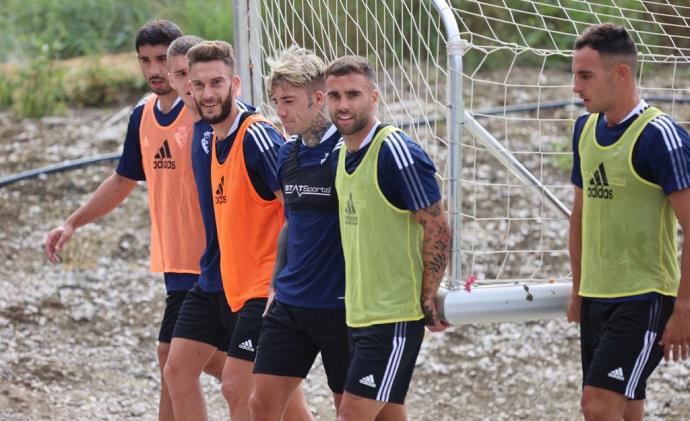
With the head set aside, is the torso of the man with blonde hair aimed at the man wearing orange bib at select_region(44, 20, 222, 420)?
no

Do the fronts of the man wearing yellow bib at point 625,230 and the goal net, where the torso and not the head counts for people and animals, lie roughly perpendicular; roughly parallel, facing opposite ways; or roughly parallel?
roughly perpendicular

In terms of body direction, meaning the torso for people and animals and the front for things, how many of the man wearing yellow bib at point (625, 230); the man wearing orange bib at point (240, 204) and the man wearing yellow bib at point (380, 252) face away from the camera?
0

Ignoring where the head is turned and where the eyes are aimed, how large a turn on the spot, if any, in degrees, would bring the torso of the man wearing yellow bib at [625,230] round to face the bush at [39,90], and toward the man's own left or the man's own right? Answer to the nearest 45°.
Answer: approximately 90° to the man's own right

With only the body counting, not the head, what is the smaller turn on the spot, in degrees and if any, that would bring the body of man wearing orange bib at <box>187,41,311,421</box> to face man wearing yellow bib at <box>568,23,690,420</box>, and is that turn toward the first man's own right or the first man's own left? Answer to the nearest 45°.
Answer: approximately 90° to the first man's own left

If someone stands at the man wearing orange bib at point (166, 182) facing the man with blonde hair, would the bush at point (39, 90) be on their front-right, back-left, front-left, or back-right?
back-left

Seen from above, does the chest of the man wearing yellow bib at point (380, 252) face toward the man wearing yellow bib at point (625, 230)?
no

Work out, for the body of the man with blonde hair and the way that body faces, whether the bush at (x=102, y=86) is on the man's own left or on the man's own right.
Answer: on the man's own right

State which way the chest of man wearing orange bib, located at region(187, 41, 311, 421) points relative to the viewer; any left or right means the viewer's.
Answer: facing the viewer and to the left of the viewer

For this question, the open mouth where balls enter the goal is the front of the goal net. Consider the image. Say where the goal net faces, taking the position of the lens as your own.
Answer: facing away from the viewer and to the left of the viewer

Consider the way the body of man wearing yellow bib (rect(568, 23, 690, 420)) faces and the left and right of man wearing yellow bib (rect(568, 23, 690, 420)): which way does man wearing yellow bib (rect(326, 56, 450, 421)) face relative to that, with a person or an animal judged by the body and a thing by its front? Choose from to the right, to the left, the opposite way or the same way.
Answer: the same way

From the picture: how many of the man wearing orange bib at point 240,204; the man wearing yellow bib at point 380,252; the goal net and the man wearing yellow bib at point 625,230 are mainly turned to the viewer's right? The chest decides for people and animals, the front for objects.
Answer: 0

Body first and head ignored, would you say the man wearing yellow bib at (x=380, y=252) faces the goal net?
no

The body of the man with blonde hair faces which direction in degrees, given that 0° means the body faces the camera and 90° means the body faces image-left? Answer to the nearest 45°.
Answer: approximately 45°

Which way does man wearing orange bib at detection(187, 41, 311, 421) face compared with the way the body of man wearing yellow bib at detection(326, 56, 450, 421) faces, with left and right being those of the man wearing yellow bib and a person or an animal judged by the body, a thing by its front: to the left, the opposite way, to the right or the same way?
the same way

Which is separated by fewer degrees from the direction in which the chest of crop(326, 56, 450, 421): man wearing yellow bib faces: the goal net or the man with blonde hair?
the man with blonde hair

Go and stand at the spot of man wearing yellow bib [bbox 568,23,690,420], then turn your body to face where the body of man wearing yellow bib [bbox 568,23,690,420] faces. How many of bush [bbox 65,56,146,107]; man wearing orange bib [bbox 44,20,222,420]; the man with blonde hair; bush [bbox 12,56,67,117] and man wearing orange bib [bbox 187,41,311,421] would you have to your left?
0
